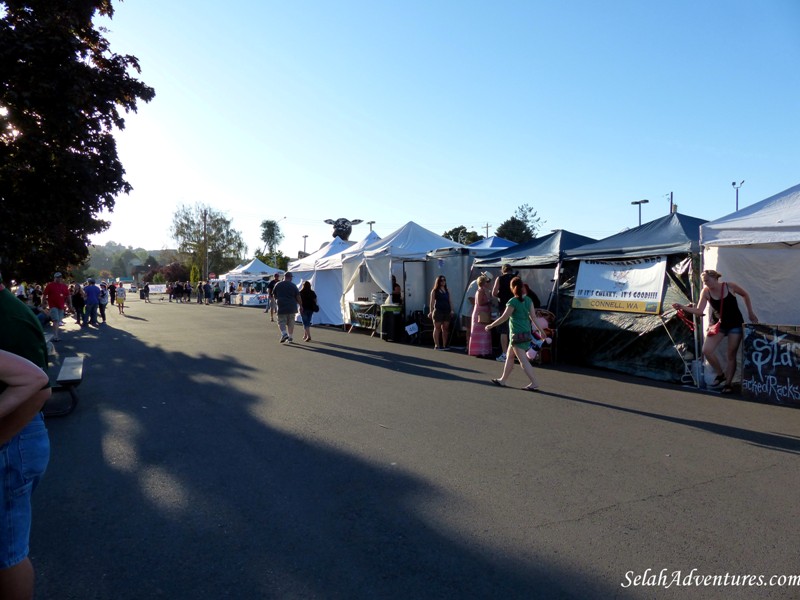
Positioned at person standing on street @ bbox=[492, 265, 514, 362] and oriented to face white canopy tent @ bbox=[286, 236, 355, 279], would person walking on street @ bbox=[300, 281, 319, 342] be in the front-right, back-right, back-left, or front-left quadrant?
front-left

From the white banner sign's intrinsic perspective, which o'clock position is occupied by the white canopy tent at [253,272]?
The white canopy tent is roughly at 3 o'clock from the white banner sign.

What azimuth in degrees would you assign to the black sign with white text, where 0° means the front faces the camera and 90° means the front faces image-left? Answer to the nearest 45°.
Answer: approximately 45°

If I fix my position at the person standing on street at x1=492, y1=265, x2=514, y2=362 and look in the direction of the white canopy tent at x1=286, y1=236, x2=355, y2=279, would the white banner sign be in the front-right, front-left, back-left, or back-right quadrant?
back-right

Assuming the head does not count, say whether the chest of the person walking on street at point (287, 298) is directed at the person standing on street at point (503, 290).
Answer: no

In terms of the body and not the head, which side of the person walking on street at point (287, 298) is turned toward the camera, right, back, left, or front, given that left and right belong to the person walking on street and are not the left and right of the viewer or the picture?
back

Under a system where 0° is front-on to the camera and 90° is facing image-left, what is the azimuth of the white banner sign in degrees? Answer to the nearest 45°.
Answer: approximately 45°

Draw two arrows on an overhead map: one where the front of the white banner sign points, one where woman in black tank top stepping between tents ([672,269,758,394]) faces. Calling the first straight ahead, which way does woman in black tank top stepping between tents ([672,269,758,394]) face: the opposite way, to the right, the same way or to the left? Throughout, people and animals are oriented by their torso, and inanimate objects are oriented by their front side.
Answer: the same way

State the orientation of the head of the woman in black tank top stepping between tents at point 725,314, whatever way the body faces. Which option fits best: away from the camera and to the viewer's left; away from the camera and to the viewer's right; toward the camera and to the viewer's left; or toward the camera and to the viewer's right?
toward the camera and to the viewer's left

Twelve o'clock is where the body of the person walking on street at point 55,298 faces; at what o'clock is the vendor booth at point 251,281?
The vendor booth is roughly at 7 o'clock from the person walking on street.

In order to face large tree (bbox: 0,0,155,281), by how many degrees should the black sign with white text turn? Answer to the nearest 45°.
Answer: approximately 45° to its right

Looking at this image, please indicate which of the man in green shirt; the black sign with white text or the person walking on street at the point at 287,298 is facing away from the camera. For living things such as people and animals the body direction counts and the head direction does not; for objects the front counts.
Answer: the person walking on street

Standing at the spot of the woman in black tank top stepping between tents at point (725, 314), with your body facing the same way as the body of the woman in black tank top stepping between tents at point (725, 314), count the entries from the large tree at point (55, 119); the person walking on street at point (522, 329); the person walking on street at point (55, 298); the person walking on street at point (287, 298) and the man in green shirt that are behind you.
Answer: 0

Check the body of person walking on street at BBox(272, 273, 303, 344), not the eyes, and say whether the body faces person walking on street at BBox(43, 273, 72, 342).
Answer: no
